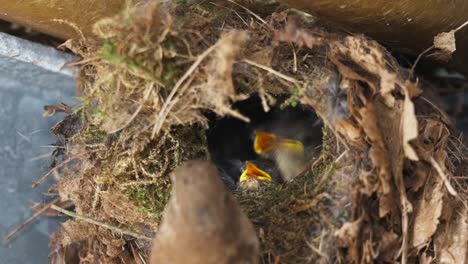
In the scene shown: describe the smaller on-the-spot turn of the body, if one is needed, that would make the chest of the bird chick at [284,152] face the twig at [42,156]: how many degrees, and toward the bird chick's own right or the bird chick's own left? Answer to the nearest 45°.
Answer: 0° — it already faces it

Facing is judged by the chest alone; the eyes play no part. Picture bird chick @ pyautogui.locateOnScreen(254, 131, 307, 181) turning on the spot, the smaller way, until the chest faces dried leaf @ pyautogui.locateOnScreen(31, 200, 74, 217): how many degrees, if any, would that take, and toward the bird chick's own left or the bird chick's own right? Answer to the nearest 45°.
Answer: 0° — it already faces it

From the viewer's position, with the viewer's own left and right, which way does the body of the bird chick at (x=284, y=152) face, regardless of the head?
facing the viewer and to the left of the viewer
